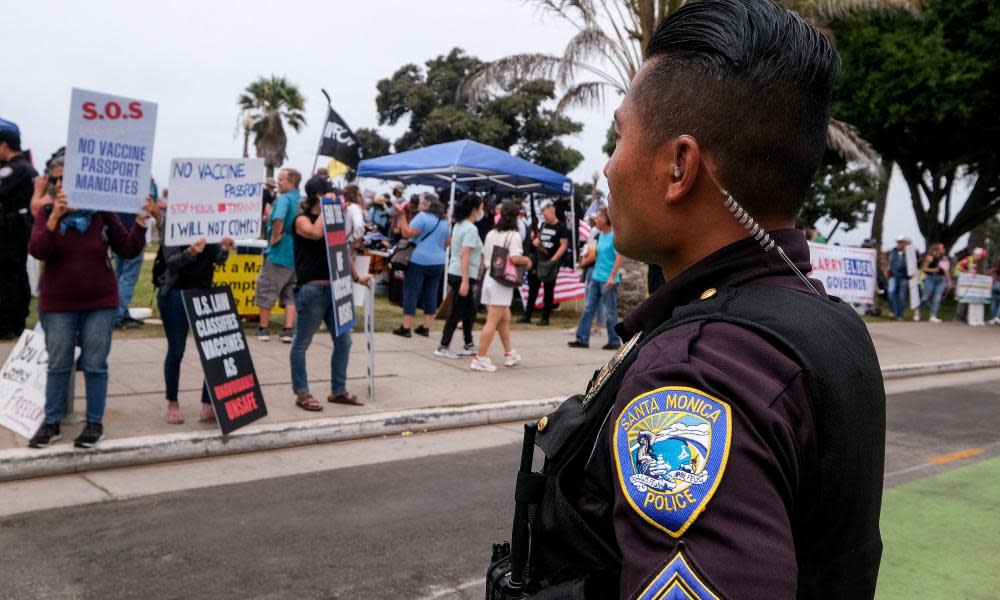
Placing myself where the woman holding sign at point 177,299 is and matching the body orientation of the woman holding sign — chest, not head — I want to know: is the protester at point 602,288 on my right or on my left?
on my left

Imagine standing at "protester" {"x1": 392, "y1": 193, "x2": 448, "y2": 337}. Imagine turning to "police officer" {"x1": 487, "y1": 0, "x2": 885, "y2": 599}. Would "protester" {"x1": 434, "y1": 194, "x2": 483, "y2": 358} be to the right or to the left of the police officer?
left

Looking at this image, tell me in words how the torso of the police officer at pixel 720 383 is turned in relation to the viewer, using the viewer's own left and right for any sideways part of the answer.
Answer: facing to the left of the viewer

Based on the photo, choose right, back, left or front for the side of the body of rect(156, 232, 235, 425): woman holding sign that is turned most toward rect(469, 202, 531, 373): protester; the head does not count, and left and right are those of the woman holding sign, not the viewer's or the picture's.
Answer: left

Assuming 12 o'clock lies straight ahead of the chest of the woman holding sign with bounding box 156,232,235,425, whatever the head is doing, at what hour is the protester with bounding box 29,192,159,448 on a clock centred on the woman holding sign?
The protester is roughly at 3 o'clock from the woman holding sign.
